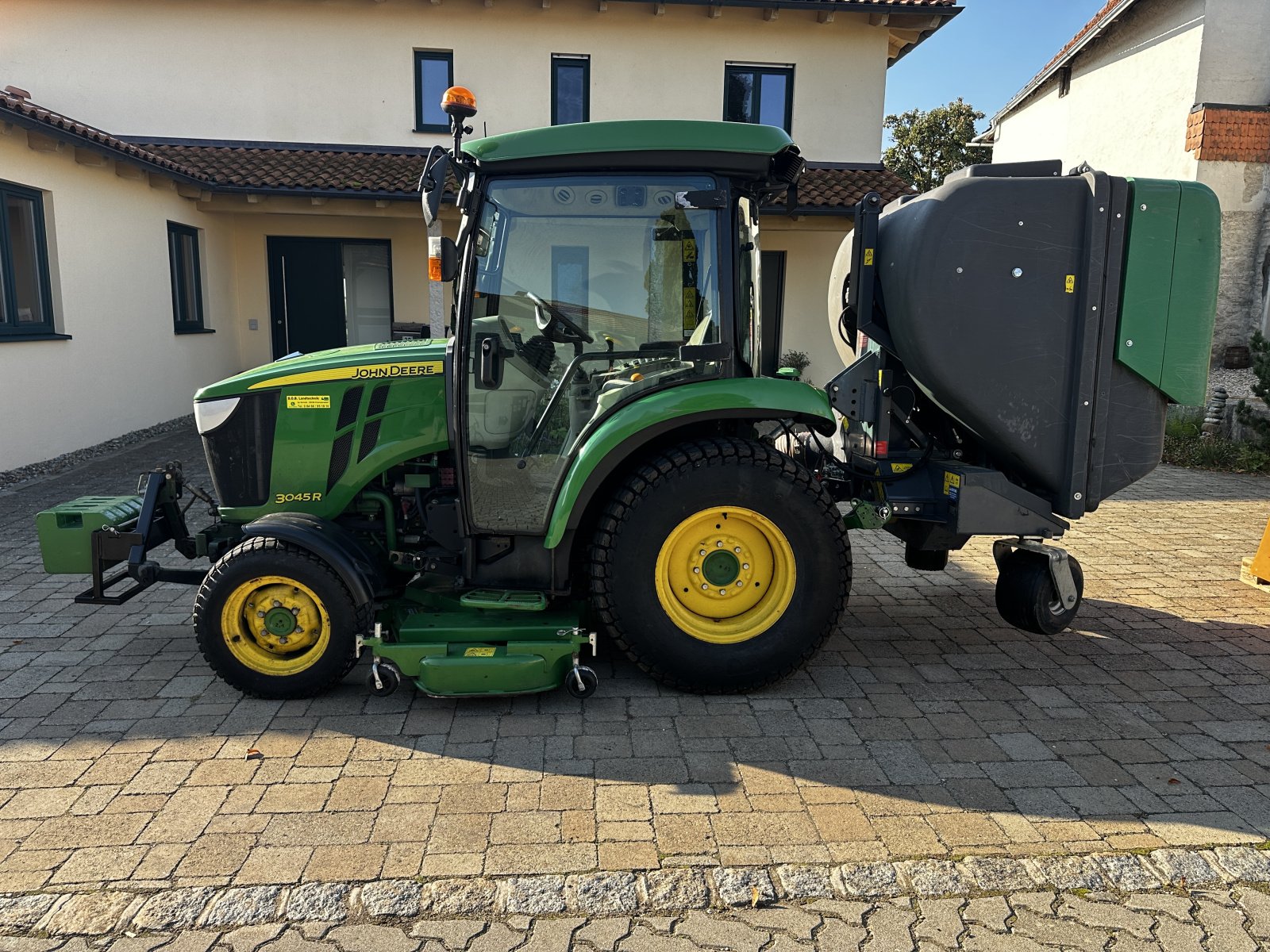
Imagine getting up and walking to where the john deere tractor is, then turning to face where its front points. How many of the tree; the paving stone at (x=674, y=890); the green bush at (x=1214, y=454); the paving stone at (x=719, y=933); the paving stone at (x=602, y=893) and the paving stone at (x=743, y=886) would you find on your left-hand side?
4

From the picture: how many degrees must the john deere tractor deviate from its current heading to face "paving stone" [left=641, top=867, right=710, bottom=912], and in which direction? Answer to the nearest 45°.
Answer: approximately 90° to its left

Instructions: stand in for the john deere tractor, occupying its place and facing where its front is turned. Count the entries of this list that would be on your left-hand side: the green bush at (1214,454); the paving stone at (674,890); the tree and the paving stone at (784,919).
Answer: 2

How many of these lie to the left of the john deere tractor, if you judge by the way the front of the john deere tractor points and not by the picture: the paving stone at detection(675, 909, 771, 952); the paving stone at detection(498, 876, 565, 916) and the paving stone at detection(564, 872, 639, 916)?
3

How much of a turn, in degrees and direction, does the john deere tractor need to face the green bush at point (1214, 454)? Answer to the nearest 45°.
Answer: approximately 135° to its right

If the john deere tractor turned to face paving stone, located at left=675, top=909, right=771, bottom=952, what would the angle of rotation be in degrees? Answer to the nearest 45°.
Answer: approximately 90° to its left

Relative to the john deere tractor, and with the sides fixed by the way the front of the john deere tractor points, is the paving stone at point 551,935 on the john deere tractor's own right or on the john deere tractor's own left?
on the john deere tractor's own left

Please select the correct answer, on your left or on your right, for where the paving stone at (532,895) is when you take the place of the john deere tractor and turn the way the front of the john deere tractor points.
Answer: on your left

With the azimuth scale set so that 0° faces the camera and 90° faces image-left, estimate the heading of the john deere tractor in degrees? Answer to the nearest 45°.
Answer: approximately 90°

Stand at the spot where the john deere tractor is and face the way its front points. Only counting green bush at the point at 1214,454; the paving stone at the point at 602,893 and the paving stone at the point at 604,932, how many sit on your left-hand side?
2

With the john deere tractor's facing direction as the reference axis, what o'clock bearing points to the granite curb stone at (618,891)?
The granite curb stone is roughly at 9 o'clock from the john deere tractor.

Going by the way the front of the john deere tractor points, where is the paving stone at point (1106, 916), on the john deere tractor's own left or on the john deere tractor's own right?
on the john deere tractor's own left

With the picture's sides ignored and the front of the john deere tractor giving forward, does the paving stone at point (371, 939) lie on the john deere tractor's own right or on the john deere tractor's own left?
on the john deere tractor's own left

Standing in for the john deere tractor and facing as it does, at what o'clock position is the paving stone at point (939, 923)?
The paving stone is roughly at 8 o'clock from the john deere tractor.
